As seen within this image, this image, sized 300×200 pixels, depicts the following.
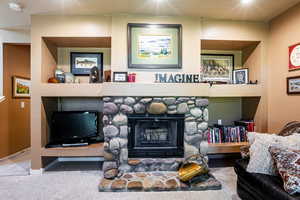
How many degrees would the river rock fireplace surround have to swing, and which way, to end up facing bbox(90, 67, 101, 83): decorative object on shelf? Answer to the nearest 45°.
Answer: approximately 90° to its right

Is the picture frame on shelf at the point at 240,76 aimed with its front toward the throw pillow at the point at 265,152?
yes

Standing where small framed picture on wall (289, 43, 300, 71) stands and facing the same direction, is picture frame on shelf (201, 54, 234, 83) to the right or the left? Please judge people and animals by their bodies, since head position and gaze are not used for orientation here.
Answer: on its right

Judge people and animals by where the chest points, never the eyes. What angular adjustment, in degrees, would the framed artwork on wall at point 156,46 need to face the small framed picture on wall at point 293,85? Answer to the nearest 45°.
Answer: approximately 90° to its left

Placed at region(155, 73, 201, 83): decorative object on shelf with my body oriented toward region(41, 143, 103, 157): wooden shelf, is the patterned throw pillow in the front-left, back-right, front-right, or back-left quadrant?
back-left

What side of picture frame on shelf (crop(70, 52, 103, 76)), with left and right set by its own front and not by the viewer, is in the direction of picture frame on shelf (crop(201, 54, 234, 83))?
left

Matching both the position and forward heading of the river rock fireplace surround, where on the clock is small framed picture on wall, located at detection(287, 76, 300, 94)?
The small framed picture on wall is roughly at 9 o'clock from the river rock fireplace surround.
